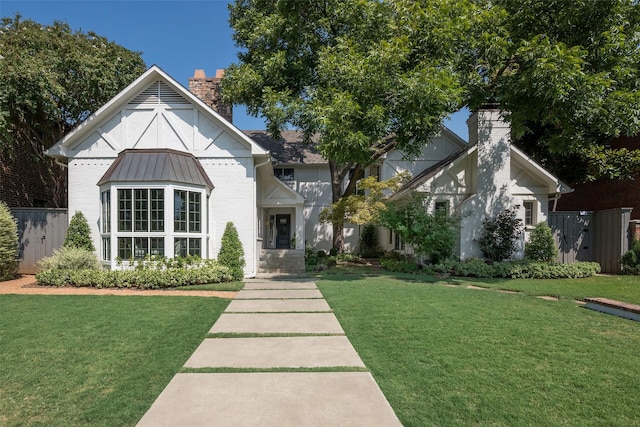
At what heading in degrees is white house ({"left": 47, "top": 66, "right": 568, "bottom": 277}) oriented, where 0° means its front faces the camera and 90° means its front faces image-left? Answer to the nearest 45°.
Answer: approximately 0°

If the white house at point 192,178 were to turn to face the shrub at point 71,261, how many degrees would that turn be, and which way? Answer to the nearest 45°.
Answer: approximately 45° to its right

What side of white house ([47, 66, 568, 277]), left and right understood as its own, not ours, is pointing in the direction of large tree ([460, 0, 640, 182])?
left

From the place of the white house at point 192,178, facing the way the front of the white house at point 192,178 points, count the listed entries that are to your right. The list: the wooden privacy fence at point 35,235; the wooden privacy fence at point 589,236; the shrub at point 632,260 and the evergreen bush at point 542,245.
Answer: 1

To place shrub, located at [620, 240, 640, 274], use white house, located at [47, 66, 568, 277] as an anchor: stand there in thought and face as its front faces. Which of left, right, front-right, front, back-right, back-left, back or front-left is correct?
left

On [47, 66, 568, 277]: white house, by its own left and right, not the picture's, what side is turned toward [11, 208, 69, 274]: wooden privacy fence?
right

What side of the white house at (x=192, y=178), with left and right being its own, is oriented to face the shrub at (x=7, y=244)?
right
